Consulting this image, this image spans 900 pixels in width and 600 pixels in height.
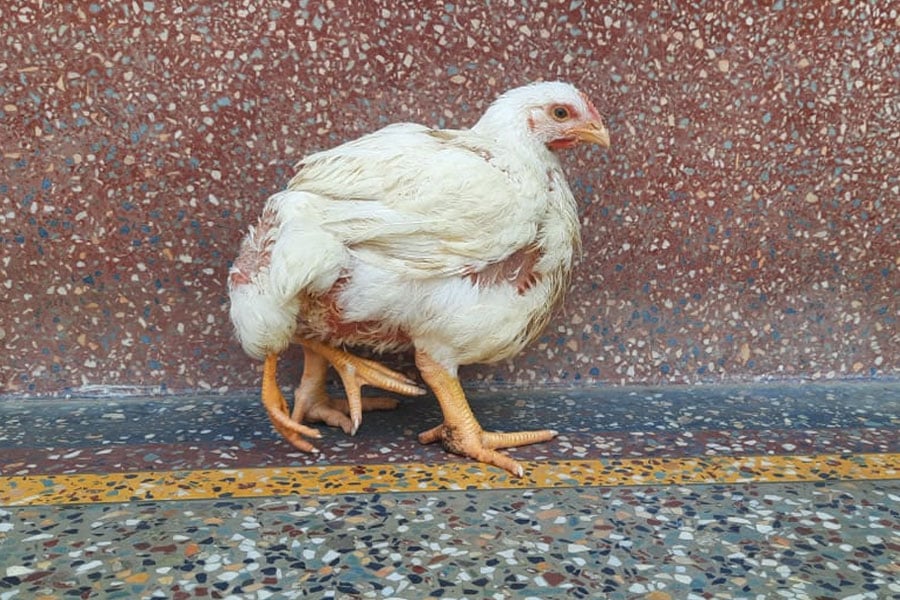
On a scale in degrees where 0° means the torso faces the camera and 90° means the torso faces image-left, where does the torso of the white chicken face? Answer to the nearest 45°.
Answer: approximately 270°
